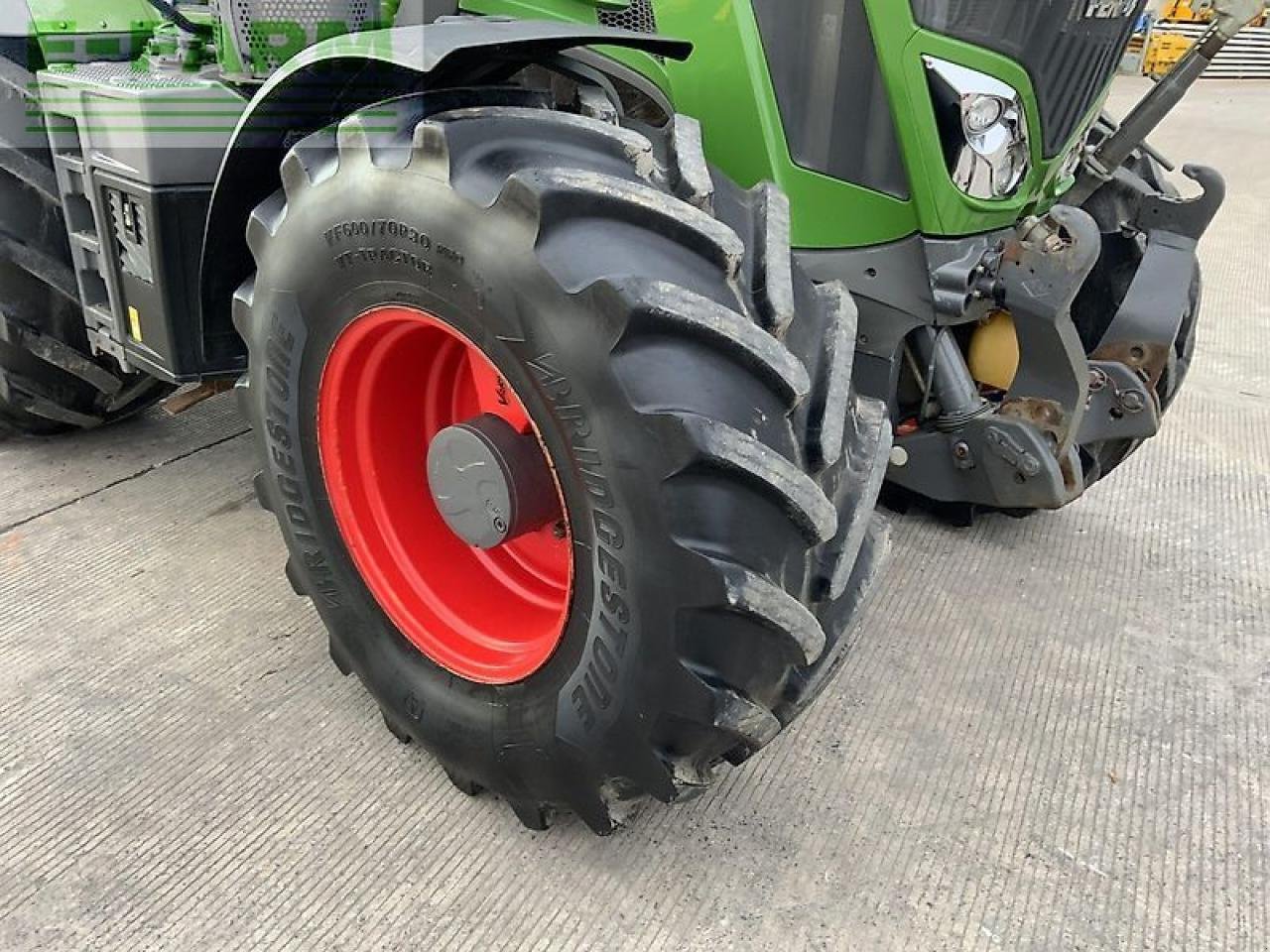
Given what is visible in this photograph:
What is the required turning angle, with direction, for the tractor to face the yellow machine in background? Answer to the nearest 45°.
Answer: approximately 90° to its left
